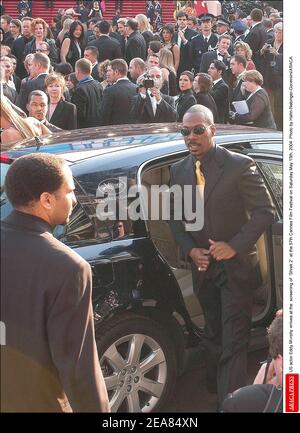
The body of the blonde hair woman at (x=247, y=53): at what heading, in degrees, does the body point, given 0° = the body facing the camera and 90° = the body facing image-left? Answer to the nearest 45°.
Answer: approximately 45°

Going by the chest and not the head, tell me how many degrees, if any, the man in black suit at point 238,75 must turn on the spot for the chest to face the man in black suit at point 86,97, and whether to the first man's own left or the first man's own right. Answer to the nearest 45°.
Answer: approximately 45° to the first man's own right

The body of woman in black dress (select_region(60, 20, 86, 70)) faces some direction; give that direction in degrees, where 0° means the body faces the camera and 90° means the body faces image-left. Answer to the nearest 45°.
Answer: approximately 315°

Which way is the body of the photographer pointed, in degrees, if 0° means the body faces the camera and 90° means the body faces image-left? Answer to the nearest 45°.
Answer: approximately 0°

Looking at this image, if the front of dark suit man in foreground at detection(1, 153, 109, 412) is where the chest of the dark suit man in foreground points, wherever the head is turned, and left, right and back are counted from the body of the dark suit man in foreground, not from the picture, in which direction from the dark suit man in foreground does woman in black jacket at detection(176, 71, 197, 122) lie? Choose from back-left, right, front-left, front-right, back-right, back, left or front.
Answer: front

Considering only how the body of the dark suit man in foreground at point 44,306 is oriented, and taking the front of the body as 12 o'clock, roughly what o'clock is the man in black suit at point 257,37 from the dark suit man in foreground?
The man in black suit is roughly at 12 o'clock from the dark suit man in foreground.
